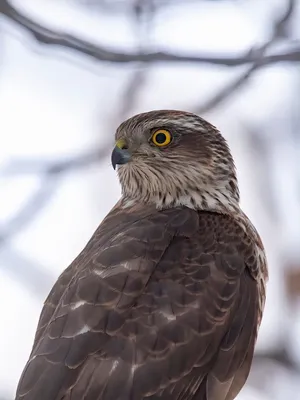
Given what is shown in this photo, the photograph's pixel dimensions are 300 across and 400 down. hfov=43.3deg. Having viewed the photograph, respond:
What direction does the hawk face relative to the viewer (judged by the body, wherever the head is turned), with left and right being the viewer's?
facing away from the viewer and to the right of the viewer
